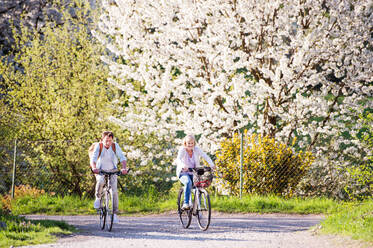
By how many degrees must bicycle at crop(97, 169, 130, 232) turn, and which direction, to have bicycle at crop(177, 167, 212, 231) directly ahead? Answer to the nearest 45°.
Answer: approximately 90° to its left

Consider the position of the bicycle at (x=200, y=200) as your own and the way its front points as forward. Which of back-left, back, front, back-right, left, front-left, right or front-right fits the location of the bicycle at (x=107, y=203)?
back-right

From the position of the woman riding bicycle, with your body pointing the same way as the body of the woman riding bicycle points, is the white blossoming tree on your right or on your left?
on your left

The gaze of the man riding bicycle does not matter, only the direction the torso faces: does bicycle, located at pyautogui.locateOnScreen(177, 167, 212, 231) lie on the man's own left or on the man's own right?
on the man's own left

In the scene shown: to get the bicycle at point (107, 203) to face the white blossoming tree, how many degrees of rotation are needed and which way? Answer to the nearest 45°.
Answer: approximately 135° to its left

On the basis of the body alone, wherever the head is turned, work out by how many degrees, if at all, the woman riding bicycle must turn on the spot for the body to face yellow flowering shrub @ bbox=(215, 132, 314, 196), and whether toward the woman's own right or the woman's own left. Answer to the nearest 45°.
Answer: approximately 90° to the woman's own left

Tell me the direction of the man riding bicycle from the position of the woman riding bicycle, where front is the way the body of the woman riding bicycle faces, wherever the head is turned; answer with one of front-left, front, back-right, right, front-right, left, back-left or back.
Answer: back-right

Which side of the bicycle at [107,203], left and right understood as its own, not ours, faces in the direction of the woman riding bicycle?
left

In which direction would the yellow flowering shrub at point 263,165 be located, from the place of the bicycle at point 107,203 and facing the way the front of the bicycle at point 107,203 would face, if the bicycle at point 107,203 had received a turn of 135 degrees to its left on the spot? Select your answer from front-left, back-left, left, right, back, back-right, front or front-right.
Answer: front

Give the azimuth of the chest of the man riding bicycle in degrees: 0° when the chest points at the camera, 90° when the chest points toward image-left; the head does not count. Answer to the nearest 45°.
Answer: approximately 0°

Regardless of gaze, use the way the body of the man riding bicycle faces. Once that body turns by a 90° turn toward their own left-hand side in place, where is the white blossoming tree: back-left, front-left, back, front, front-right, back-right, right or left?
front-left

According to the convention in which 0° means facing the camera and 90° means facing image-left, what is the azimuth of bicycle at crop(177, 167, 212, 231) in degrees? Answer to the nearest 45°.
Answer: approximately 315°
